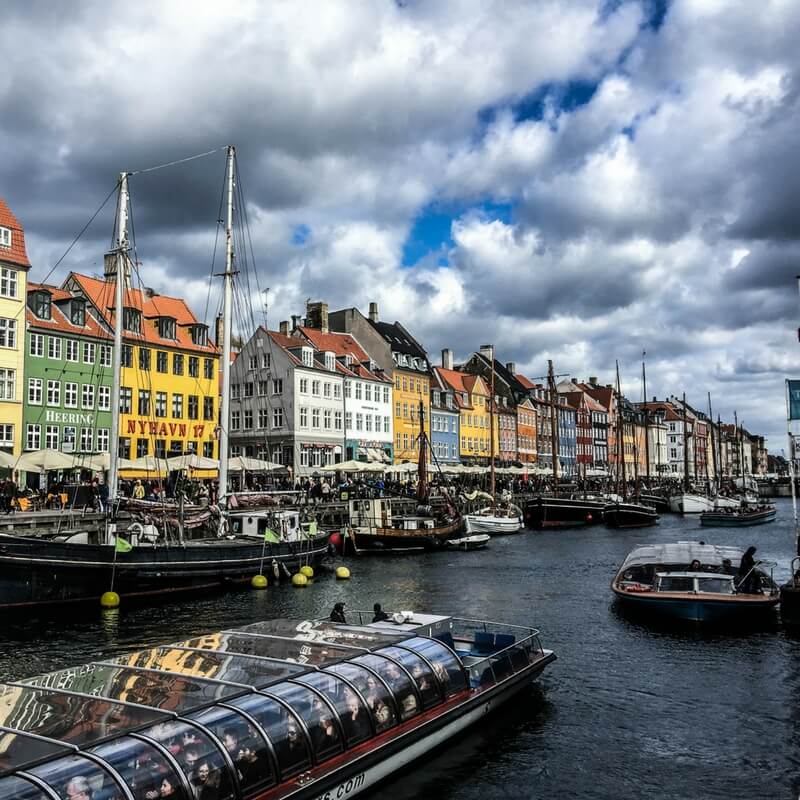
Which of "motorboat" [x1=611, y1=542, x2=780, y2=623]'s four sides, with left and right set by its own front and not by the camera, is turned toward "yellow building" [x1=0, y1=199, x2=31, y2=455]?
front

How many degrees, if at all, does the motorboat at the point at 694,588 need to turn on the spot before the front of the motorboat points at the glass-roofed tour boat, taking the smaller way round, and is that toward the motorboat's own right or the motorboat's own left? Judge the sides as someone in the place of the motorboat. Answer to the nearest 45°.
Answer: approximately 90° to the motorboat's own left

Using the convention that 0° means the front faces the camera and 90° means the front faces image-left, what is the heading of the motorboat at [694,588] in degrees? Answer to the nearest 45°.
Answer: approximately 90°

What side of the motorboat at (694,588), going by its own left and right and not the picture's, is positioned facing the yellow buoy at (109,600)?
front
